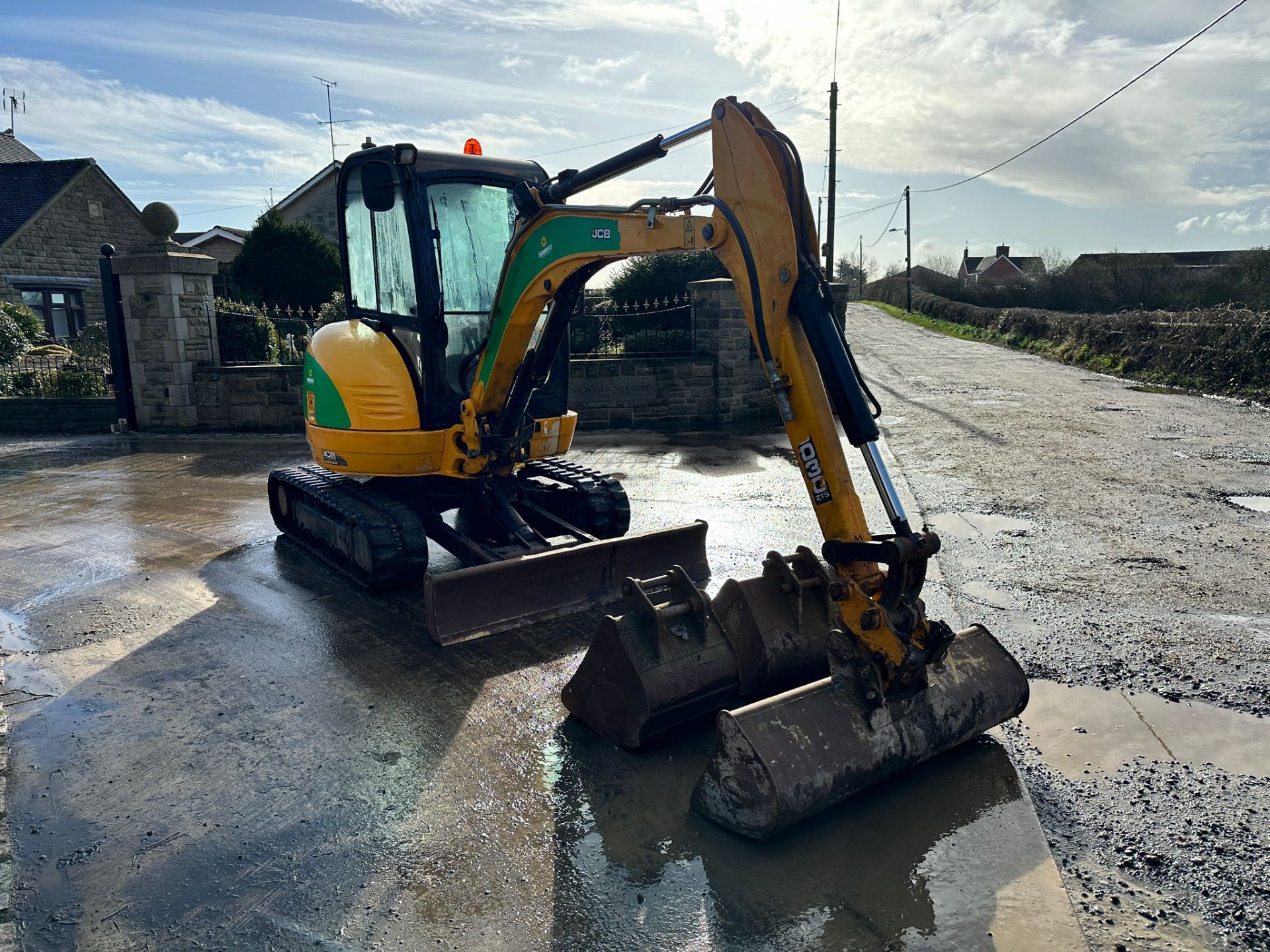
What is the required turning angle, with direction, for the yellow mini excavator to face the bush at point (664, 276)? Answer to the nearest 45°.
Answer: approximately 135° to its left

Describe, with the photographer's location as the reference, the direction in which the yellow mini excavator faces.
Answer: facing the viewer and to the right of the viewer

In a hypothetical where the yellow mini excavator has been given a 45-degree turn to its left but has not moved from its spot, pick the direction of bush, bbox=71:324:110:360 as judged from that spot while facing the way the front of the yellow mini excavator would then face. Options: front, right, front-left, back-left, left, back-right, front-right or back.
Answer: back-left

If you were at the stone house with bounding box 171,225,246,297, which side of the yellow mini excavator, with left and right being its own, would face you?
back

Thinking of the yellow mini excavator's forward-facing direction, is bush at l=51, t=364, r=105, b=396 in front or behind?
behind

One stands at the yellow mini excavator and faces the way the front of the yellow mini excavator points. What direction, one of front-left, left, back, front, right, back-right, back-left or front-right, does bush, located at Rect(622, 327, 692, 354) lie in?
back-left

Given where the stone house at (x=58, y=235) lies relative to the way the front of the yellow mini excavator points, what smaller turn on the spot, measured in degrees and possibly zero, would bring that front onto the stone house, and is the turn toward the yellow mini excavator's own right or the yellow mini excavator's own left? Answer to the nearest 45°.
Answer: approximately 180°

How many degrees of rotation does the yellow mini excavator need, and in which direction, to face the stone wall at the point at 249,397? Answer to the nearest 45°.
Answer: approximately 180°

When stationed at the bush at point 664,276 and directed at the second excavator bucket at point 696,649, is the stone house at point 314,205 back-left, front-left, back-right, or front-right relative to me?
back-right

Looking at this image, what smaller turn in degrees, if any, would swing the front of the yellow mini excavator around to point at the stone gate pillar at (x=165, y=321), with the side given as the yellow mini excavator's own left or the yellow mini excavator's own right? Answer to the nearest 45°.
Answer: approximately 180°
